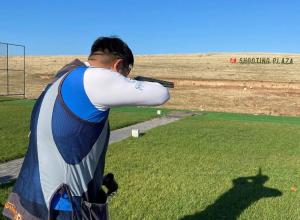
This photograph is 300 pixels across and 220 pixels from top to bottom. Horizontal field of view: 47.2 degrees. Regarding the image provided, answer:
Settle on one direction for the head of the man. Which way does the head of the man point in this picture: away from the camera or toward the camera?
away from the camera

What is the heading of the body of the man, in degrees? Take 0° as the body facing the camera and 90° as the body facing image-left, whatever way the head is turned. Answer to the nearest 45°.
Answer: approximately 225°
